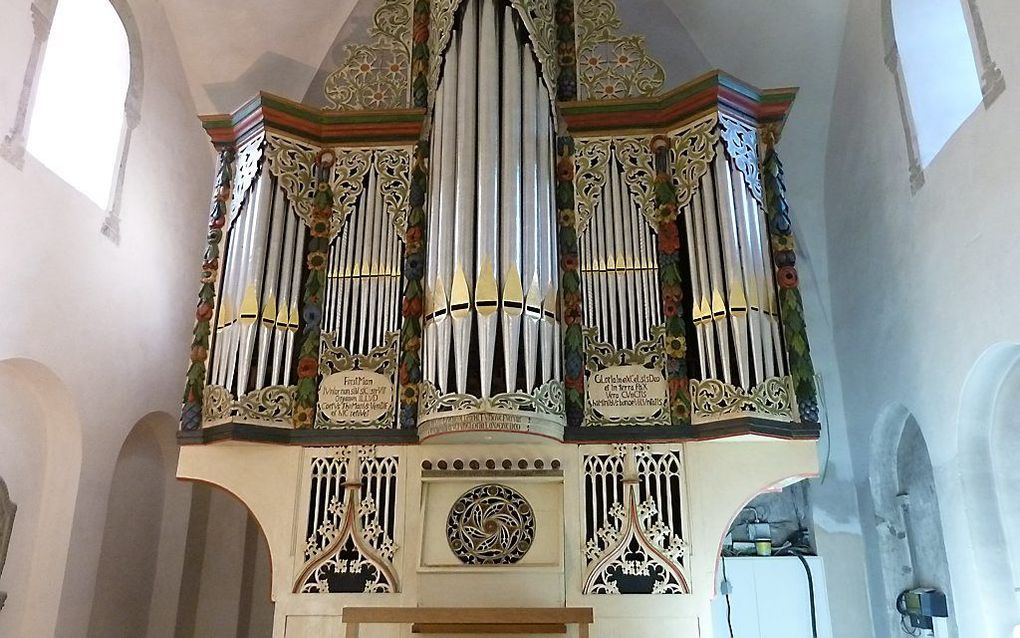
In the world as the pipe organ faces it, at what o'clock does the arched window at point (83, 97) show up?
The arched window is roughly at 3 o'clock from the pipe organ.

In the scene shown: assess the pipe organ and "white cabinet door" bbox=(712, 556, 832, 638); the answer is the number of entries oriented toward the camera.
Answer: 2

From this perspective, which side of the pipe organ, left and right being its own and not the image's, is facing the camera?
front

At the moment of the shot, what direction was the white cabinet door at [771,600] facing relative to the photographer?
facing the viewer

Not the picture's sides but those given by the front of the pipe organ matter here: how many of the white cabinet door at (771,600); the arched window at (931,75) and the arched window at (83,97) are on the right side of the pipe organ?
1

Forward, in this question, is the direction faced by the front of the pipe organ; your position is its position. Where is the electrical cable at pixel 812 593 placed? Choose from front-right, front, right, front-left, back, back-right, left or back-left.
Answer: back-left

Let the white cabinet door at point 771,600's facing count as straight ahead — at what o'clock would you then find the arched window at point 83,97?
The arched window is roughly at 2 o'clock from the white cabinet door.

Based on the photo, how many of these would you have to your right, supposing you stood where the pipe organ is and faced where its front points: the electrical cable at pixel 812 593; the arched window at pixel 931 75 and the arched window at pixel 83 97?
1

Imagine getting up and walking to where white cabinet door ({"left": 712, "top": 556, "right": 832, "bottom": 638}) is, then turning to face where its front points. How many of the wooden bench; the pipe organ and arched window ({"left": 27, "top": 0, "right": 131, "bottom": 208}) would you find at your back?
0

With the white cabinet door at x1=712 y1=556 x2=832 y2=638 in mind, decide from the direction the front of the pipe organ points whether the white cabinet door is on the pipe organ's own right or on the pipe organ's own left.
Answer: on the pipe organ's own left

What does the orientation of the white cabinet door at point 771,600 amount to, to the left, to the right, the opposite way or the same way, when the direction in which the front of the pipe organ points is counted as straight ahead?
the same way
